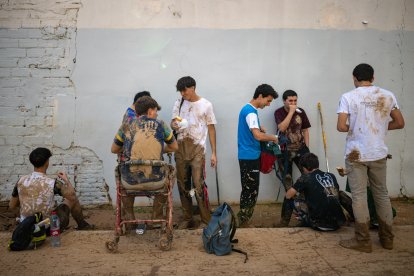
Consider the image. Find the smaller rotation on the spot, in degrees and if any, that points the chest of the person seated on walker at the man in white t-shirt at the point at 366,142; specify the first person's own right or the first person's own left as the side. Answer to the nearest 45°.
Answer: approximately 90° to the first person's own right

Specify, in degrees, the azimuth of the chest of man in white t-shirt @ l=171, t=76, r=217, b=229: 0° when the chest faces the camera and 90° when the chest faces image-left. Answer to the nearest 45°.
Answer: approximately 45°

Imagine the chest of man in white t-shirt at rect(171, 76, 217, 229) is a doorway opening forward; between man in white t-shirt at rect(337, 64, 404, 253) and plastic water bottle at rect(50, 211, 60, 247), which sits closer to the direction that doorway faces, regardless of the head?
the plastic water bottle

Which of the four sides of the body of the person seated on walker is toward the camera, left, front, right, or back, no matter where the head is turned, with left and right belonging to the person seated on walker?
back

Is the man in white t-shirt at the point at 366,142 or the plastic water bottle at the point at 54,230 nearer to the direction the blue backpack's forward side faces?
the plastic water bottle

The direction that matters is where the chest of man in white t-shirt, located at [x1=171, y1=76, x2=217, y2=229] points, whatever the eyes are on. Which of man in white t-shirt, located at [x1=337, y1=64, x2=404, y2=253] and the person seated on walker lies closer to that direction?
the person seated on walker

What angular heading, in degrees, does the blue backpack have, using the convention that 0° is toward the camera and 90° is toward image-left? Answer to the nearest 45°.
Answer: approximately 45°
